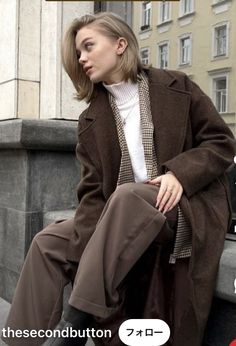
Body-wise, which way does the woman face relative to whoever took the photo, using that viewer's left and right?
facing the viewer and to the left of the viewer
